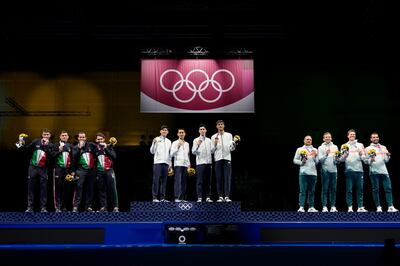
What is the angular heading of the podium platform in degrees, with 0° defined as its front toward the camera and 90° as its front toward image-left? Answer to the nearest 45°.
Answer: approximately 0°

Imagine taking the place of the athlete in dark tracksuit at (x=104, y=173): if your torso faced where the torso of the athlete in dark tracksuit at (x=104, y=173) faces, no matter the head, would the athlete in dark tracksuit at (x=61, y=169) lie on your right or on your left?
on your right

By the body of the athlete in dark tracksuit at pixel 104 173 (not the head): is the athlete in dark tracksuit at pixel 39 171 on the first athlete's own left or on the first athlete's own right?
on the first athlete's own right
